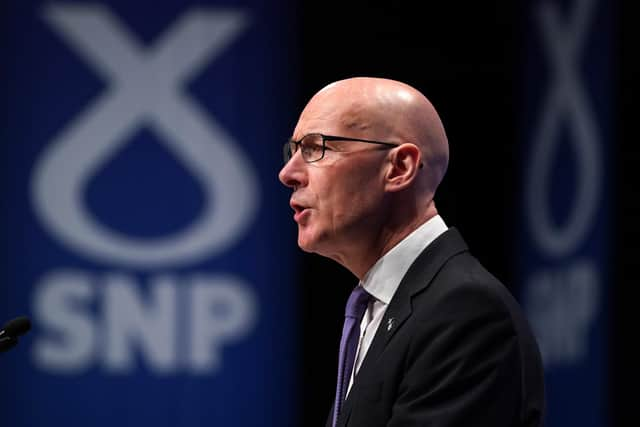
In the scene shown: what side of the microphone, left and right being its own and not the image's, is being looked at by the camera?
right

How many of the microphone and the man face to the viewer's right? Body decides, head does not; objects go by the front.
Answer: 1

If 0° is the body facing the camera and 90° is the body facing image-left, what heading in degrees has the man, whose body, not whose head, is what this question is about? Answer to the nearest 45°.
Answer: approximately 90°

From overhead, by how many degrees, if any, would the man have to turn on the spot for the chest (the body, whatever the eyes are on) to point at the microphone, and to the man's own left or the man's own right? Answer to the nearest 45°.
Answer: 0° — they already face it

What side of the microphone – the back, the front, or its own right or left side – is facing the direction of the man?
front

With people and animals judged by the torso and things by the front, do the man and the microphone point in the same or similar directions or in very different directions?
very different directions

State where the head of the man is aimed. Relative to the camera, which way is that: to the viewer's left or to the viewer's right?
to the viewer's left
